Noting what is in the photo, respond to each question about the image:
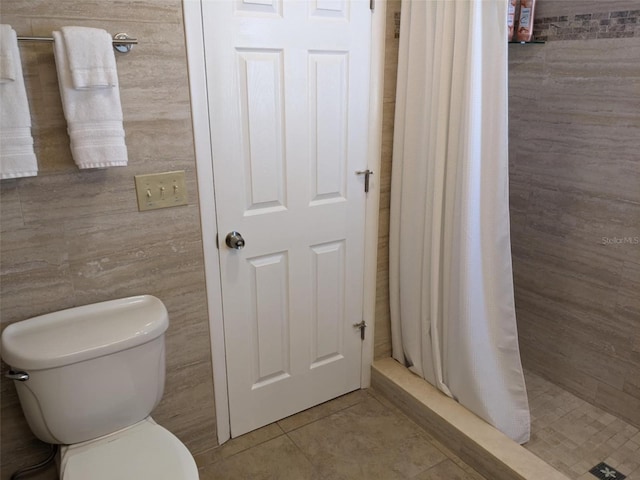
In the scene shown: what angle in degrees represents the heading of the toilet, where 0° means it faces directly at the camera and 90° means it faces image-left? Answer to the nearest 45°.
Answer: approximately 315°

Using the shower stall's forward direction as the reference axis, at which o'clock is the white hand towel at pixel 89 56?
The white hand towel is roughly at 12 o'clock from the shower stall.

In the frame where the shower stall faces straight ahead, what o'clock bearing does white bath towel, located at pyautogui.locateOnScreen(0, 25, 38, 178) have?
The white bath towel is roughly at 12 o'clock from the shower stall.

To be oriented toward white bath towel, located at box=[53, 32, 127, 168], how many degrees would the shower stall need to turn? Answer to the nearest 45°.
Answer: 0° — it already faces it

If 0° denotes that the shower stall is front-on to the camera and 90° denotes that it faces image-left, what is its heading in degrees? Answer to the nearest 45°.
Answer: approximately 45°
